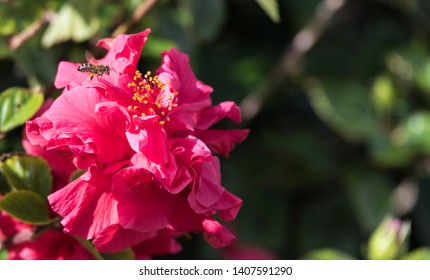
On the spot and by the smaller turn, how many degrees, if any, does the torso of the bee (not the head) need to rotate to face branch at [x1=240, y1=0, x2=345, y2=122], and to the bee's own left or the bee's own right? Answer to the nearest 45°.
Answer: approximately 45° to the bee's own left

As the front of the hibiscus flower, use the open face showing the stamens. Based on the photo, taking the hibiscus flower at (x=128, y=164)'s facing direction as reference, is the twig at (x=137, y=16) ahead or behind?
behind

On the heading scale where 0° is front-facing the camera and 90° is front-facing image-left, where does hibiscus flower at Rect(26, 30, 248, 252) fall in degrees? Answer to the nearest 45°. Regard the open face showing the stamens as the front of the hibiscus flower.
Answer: approximately 0°

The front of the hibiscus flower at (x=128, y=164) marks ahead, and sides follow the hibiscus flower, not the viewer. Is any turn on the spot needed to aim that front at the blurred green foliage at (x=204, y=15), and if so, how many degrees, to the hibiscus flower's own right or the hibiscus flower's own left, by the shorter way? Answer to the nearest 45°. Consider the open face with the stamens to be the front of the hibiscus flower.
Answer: approximately 180°

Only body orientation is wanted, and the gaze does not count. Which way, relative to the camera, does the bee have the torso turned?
to the viewer's right

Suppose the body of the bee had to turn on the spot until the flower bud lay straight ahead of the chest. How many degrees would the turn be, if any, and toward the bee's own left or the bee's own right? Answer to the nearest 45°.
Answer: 0° — it already faces it
